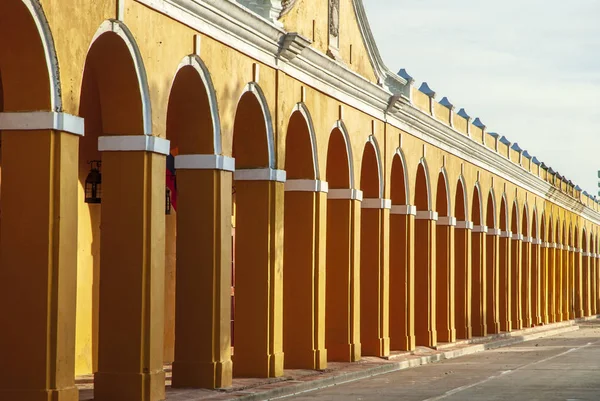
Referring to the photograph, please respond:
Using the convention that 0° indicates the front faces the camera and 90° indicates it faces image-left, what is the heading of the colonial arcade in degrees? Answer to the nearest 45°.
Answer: approximately 315°
